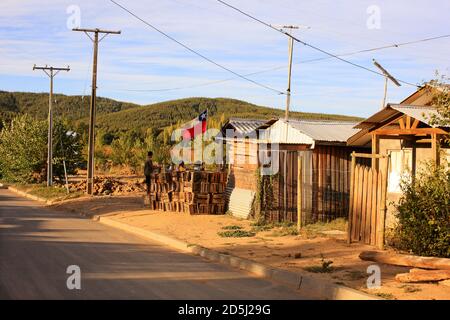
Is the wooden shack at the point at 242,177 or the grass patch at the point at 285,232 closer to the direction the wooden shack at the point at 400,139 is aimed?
the grass patch

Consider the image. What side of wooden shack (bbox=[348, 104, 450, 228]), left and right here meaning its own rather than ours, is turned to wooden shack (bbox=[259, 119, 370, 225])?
right

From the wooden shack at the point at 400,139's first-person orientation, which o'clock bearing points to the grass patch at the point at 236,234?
The grass patch is roughly at 1 o'clock from the wooden shack.

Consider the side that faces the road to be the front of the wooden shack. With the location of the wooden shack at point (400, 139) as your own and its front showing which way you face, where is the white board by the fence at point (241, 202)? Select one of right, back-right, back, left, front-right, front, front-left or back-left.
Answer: right

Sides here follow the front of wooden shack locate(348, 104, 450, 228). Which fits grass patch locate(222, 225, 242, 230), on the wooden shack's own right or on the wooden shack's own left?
on the wooden shack's own right

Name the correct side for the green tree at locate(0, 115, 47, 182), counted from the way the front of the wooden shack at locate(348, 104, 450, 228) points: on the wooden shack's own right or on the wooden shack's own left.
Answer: on the wooden shack's own right

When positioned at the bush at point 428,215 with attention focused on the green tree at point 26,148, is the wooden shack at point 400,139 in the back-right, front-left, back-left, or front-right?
front-right

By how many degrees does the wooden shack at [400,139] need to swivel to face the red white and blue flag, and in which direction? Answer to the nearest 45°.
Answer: approximately 90° to its right

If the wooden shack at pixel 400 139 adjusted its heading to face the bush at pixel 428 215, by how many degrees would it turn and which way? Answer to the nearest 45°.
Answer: approximately 45° to its left

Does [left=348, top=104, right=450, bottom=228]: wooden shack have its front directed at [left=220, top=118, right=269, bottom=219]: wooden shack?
no

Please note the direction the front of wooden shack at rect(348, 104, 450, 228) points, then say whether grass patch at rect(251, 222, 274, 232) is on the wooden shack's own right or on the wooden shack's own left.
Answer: on the wooden shack's own right

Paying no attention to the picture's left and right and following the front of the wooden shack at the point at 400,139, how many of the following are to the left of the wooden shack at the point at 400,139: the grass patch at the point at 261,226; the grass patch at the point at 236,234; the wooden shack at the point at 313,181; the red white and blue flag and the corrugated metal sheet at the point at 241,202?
0

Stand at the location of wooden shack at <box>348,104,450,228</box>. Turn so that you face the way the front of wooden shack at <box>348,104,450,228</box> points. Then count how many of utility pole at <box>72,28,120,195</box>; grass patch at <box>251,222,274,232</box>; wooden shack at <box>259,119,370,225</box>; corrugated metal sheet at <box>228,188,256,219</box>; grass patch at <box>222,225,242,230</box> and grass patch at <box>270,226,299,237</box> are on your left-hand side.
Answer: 0
